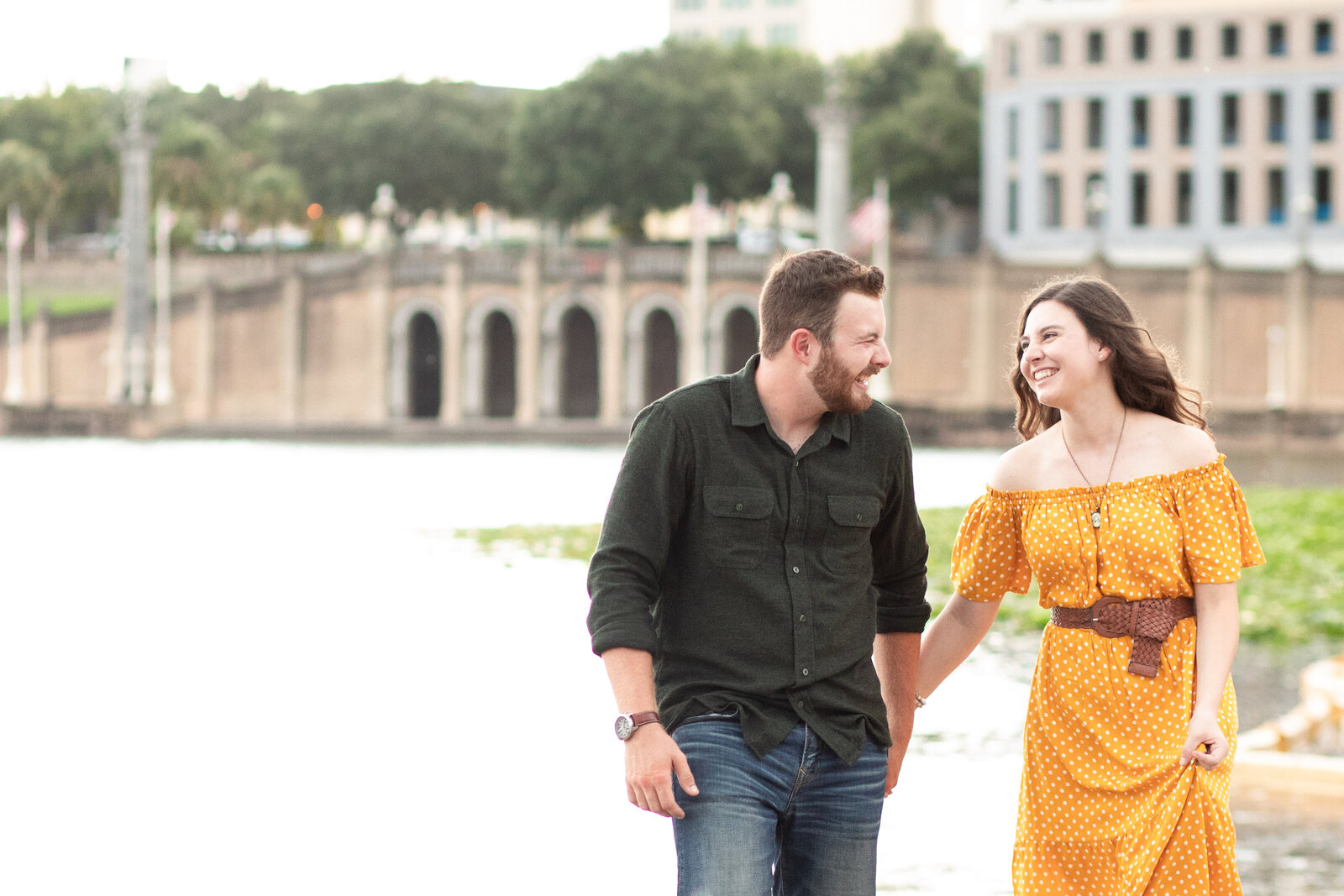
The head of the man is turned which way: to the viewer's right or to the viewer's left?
to the viewer's right

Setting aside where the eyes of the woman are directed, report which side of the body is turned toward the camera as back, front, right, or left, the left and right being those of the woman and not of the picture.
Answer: front

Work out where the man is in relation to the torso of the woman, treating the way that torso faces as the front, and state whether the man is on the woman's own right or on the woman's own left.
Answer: on the woman's own right

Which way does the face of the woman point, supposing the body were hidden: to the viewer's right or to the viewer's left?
to the viewer's left
